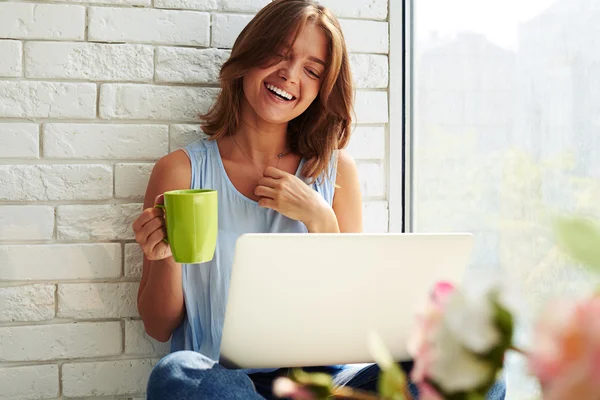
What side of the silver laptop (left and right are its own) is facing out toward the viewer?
back

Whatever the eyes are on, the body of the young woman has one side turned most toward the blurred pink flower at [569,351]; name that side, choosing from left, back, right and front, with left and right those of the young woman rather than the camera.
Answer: front

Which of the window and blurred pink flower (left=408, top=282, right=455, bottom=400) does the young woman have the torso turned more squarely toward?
the blurred pink flower

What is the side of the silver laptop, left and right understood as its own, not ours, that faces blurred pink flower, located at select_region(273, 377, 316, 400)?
back

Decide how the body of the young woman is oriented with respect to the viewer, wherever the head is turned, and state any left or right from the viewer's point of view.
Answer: facing the viewer

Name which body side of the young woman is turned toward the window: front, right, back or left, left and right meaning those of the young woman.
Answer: left

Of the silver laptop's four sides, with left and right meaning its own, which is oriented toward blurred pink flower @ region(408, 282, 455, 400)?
back

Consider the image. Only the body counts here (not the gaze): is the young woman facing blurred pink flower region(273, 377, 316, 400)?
yes

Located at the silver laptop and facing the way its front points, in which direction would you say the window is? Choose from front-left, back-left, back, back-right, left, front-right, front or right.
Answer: front-right

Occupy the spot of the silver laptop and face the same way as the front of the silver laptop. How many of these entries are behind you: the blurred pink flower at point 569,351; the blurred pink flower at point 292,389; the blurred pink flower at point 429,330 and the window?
3
